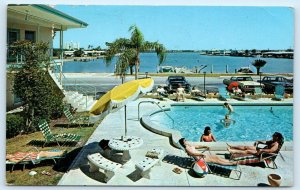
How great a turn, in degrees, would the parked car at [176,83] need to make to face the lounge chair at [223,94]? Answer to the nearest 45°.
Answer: approximately 90° to its left

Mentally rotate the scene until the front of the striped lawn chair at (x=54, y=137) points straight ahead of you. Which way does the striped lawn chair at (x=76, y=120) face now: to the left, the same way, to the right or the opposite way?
the same way

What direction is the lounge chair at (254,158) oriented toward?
to the viewer's left

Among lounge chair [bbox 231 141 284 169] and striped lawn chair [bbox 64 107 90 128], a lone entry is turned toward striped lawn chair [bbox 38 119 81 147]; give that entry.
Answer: the lounge chair

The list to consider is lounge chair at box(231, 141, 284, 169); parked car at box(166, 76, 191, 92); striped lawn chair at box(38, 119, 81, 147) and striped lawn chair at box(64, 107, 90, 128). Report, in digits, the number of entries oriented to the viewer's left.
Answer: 1

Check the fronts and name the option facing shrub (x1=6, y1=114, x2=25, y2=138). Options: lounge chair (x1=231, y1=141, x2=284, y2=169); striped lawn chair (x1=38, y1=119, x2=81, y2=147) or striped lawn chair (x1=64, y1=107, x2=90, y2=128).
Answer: the lounge chair

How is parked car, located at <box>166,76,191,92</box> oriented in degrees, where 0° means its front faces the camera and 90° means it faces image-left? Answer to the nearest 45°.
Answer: approximately 0°

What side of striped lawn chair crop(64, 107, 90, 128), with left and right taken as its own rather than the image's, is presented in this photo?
right

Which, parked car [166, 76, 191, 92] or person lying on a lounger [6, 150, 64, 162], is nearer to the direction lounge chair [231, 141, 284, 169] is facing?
the person lying on a lounger

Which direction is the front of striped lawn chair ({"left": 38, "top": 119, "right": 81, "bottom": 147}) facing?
to the viewer's right

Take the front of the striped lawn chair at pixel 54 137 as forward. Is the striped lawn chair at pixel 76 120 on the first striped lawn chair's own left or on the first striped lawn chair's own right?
on the first striped lawn chair's own left

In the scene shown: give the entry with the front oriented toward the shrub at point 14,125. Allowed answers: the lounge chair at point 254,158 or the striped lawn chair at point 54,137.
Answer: the lounge chair
